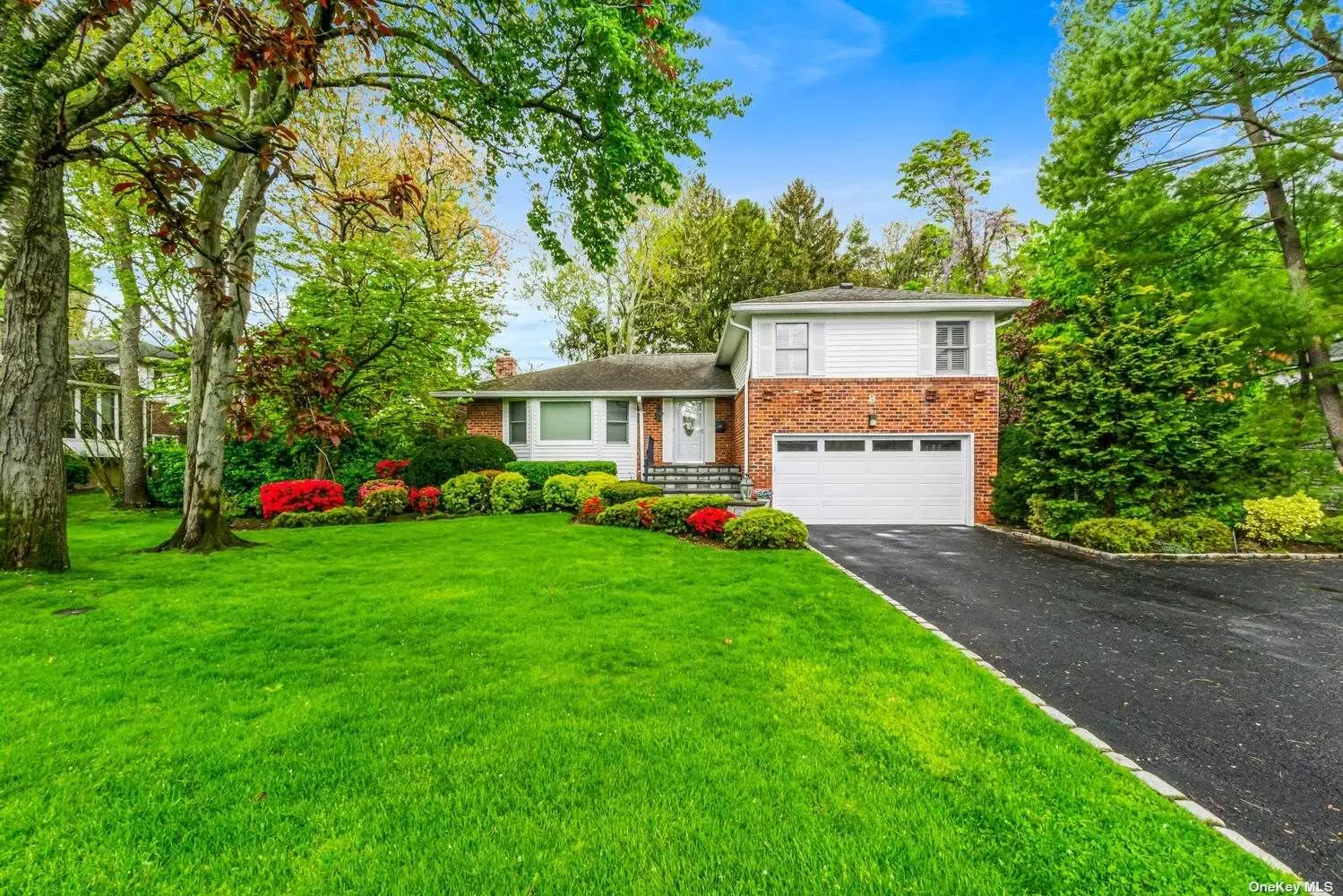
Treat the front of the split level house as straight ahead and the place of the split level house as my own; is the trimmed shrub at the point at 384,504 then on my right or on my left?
on my right

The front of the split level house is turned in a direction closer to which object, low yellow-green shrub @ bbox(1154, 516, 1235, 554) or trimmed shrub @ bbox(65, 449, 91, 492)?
the low yellow-green shrub

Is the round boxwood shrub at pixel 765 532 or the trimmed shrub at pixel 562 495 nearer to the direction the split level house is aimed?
the round boxwood shrub

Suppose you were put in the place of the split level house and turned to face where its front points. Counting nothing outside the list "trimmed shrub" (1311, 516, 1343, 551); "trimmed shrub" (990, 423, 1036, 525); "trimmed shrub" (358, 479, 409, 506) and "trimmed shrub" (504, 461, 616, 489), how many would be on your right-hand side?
2

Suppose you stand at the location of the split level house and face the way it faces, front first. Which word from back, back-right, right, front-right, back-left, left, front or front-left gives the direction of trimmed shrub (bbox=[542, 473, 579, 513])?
right

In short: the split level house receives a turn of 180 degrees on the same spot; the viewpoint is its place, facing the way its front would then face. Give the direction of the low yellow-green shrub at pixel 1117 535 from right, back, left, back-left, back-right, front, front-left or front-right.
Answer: back-right

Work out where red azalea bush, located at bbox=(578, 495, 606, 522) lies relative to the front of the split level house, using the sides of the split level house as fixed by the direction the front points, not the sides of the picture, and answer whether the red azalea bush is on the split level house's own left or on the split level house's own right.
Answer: on the split level house's own right

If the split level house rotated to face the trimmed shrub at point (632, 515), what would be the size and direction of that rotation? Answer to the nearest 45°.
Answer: approximately 45° to its right

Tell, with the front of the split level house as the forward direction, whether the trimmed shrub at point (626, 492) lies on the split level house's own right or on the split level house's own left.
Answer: on the split level house's own right

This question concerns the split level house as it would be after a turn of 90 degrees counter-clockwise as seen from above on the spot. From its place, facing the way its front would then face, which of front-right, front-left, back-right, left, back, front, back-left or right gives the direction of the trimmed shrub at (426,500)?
back

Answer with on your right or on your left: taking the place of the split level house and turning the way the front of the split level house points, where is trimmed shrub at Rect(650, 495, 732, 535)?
on your right

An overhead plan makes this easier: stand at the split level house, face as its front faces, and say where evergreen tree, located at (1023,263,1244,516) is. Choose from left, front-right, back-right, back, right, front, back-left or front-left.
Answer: front-left

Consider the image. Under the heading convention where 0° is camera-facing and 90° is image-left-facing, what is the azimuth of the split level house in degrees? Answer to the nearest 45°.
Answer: approximately 0°

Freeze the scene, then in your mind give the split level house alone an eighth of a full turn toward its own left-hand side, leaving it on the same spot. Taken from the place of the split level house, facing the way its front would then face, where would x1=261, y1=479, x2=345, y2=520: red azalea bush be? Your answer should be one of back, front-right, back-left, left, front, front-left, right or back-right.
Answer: back-right

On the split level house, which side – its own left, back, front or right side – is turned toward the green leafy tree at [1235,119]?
left

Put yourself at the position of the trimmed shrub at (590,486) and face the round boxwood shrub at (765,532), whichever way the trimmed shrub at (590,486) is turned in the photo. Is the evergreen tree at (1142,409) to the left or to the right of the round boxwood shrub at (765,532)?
left
